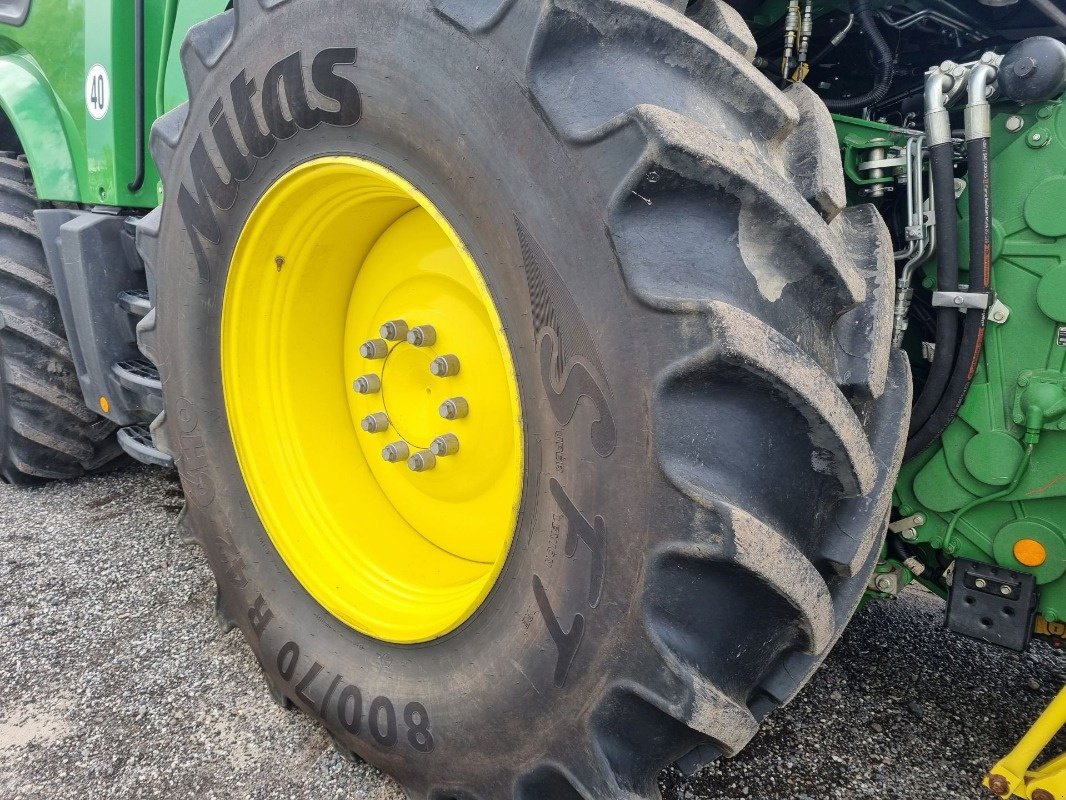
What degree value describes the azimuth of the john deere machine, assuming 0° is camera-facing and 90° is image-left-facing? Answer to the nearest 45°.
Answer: approximately 315°
